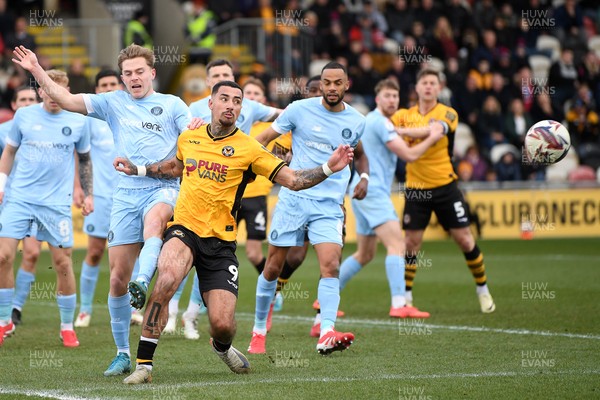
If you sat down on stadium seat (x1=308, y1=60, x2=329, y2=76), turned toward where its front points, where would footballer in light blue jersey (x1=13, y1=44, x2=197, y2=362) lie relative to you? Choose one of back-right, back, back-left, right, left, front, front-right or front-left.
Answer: front

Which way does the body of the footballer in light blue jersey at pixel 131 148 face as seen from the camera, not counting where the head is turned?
toward the camera

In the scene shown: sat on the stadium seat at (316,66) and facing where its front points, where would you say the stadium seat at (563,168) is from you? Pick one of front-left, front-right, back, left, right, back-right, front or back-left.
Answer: left

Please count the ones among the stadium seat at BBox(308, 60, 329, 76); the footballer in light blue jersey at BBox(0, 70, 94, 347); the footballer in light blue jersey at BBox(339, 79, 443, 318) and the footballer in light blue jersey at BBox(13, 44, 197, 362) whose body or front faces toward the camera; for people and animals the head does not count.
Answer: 3

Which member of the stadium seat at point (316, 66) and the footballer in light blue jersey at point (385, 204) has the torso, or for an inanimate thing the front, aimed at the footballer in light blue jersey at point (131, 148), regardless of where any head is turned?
the stadium seat

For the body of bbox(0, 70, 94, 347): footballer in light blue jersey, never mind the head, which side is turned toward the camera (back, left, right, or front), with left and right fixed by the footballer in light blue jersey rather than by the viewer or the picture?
front

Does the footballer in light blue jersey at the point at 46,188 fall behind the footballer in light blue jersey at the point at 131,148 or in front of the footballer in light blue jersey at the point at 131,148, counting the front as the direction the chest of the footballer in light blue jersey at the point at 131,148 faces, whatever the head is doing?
behind

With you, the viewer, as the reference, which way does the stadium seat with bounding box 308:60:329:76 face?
facing the viewer

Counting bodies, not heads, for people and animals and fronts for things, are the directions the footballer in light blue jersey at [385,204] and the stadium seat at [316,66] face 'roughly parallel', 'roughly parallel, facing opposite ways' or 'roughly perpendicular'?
roughly perpendicular

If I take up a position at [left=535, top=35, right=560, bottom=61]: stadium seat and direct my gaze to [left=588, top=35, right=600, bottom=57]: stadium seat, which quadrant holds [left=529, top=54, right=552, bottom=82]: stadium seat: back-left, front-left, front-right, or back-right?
back-right

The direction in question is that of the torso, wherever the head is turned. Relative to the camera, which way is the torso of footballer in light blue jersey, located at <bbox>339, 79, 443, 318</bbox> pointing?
to the viewer's right
